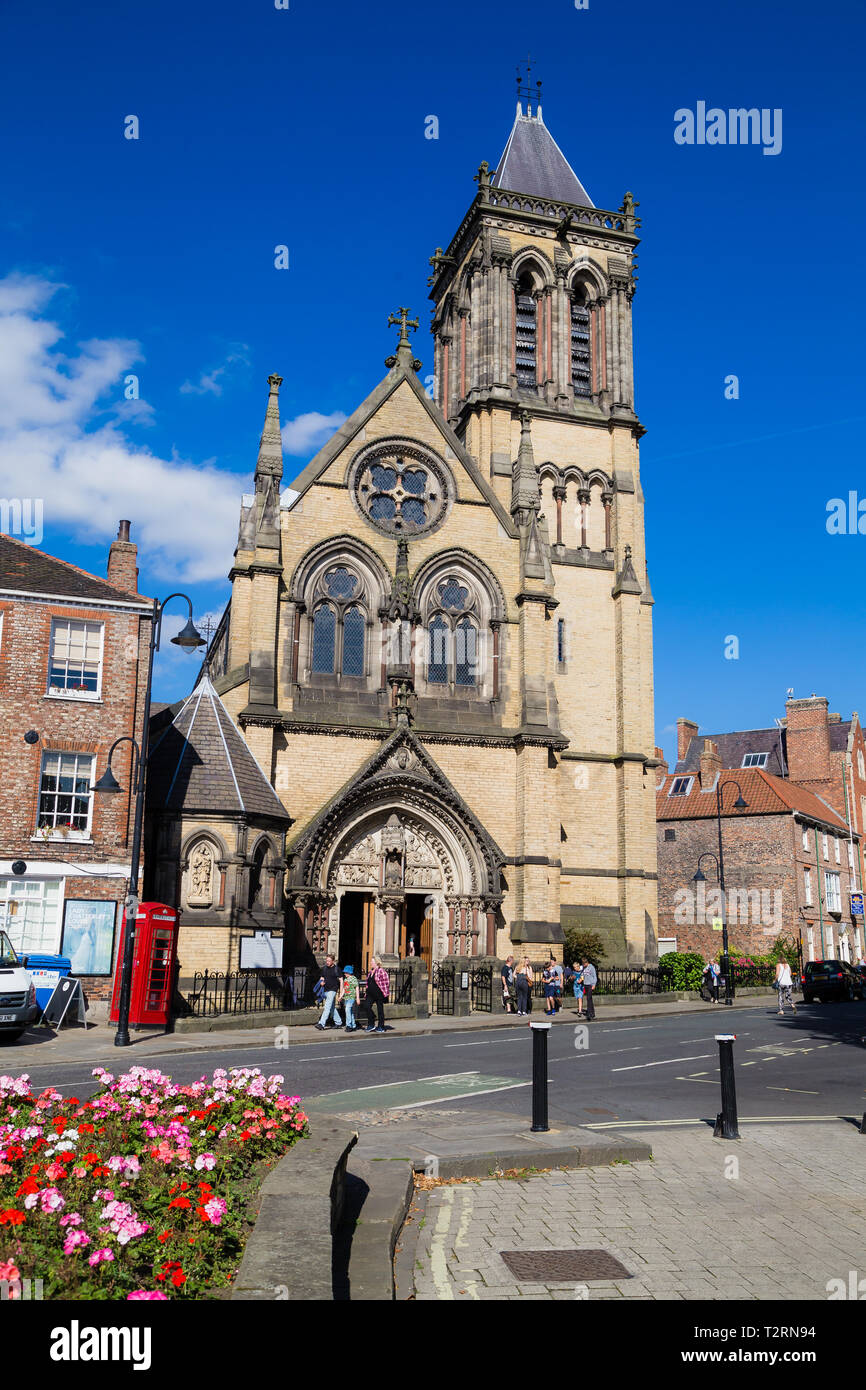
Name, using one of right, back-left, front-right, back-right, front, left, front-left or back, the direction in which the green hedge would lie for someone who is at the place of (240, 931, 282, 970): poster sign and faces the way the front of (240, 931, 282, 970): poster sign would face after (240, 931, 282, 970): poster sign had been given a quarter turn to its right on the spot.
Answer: back-right

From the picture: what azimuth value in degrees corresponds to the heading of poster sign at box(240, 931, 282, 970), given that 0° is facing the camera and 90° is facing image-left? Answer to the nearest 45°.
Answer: approximately 0°

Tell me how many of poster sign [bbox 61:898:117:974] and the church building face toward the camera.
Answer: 2

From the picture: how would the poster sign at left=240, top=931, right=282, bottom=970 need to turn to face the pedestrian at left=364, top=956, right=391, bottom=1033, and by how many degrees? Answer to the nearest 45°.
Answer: approximately 45° to its left

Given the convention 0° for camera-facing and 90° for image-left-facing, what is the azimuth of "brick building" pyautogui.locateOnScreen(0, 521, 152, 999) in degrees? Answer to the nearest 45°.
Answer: approximately 0°

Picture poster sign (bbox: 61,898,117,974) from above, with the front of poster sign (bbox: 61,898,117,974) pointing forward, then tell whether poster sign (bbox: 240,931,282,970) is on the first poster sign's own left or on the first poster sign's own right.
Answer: on the first poster sign's own left

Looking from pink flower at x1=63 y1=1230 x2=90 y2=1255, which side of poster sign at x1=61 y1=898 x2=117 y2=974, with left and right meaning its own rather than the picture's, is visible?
front

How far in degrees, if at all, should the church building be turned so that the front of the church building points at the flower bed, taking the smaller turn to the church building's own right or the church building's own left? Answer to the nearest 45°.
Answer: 0° — it already faces it

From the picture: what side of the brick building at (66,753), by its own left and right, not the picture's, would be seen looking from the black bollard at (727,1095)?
front

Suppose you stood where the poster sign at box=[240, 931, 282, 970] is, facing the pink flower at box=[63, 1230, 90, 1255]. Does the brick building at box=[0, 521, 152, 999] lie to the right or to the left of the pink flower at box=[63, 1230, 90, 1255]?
right
